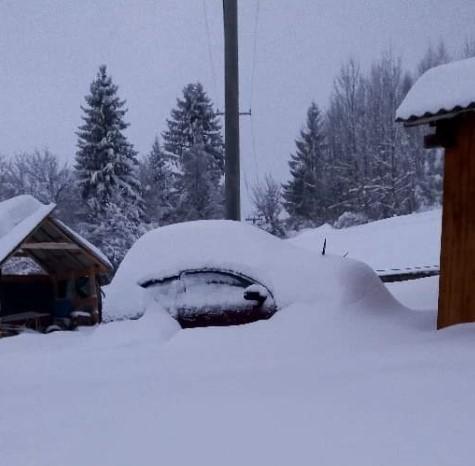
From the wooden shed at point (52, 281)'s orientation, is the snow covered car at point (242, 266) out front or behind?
out front

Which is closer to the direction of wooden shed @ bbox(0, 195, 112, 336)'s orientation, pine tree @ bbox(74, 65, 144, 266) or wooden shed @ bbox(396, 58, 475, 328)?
the wooden shed

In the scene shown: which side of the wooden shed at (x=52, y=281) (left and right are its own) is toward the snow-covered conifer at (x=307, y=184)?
left

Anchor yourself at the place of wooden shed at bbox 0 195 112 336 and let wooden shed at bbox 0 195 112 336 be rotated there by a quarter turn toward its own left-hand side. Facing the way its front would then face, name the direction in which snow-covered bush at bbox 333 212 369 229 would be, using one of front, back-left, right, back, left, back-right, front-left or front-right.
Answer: front

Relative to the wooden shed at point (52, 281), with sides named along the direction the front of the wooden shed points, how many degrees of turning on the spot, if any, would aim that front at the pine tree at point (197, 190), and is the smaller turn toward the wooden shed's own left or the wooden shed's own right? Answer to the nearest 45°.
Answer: approximately 90° to the wooden shed's own left

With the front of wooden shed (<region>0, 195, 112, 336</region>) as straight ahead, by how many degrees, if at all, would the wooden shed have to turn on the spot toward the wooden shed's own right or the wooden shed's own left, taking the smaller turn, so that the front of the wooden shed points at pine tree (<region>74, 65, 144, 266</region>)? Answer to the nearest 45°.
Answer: approximately 135° to the wooden shed's own left

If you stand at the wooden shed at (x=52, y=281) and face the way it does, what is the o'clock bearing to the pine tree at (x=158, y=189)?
The pine tree is roughly at 8 o'clock from the wooden shed.

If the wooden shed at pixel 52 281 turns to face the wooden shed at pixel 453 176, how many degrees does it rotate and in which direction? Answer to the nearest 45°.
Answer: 0° — it already faces it

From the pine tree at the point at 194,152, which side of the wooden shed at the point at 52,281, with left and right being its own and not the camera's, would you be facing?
left

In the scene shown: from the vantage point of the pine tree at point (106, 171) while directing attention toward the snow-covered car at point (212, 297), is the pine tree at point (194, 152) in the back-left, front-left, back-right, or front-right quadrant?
back-left

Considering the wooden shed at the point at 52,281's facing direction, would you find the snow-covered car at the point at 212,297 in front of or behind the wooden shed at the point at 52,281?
in front

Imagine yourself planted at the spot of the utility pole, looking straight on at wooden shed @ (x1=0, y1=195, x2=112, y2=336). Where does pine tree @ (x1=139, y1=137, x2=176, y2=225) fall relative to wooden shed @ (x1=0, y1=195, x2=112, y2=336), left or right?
right
